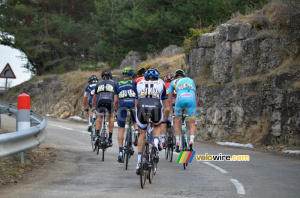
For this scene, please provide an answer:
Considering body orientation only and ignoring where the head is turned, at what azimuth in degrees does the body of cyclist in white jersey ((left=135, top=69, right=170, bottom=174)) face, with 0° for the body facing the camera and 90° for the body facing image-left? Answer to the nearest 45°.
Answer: approximately 180°

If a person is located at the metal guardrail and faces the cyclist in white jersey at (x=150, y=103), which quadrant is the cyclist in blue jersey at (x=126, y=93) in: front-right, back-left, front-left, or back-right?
front-left

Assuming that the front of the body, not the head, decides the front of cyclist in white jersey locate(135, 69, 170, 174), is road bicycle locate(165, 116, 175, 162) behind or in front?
in front

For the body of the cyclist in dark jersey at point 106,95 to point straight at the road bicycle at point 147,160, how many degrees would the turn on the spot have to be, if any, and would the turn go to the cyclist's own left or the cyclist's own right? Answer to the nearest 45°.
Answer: approximately 180°

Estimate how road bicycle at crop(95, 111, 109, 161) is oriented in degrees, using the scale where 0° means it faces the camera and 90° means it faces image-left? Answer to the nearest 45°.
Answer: approximately 180°

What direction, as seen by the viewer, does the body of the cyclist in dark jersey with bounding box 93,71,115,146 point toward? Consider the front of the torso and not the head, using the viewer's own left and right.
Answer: facing away from the viewer

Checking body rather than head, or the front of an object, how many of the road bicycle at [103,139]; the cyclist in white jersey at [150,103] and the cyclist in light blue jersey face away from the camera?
3

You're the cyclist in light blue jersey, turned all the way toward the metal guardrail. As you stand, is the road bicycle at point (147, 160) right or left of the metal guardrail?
left

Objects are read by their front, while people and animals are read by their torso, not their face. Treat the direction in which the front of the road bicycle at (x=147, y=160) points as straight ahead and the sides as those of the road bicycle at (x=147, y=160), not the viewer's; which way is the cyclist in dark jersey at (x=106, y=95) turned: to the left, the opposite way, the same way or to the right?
the same way

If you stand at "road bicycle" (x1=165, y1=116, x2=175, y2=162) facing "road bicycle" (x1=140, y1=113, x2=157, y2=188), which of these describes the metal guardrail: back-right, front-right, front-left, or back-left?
front-right

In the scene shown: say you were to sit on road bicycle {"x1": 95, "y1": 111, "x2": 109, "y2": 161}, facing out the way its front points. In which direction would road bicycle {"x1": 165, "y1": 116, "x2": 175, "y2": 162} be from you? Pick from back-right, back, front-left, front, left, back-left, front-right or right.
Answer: right

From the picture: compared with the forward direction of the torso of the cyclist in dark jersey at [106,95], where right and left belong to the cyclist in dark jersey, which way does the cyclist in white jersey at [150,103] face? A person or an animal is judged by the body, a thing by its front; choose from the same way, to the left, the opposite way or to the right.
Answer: the same way

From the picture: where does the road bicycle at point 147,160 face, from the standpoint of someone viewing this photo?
facing away from the viewer

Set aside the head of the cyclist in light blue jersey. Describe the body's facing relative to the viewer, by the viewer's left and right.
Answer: facing away from the viewer
